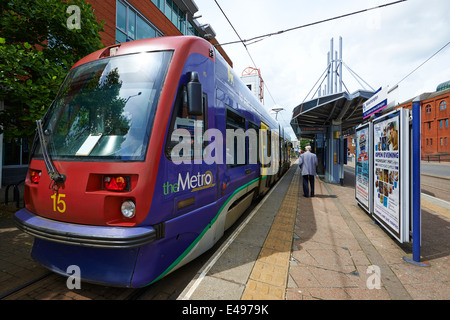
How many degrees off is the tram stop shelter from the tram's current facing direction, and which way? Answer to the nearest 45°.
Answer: approximately 180°

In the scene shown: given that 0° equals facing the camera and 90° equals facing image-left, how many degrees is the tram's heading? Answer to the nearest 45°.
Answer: approximately 45°

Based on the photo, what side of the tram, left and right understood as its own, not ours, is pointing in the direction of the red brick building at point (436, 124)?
back

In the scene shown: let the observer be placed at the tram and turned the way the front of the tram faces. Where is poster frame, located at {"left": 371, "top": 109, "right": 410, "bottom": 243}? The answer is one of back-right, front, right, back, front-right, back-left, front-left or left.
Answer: front-left

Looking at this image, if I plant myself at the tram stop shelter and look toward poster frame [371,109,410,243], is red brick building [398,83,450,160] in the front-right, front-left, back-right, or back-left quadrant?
back-left

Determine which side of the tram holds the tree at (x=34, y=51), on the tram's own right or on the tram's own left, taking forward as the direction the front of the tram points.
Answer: on the tram's own right
